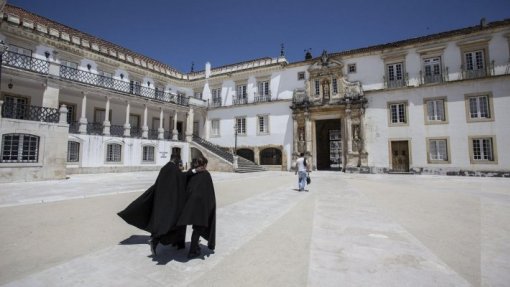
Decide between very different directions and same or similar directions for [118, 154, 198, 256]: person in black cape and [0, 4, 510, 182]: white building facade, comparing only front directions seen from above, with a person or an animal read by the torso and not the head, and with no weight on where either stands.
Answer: very different directions

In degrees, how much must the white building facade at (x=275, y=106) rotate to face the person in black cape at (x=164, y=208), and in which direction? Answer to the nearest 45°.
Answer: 0° — it already faces them

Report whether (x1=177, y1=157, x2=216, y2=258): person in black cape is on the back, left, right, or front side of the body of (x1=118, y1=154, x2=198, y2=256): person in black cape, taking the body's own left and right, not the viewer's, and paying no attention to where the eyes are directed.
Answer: right

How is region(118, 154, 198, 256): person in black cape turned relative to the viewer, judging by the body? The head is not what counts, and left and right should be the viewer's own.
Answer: facing away from the viewer and to the right of the viewer

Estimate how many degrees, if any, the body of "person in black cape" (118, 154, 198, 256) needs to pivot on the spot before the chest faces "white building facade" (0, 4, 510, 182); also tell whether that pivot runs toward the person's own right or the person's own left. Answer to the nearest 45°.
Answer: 0° — they already face it

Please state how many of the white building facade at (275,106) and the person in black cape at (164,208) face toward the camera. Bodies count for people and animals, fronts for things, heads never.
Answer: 1

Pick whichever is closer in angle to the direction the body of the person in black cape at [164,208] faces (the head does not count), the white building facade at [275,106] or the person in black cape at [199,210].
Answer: the white building facade

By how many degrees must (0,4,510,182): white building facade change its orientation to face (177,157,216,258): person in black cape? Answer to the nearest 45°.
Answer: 0° — it already faces them

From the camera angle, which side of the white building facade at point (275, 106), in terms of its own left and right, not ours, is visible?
front
